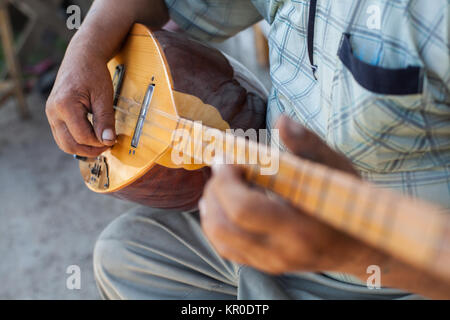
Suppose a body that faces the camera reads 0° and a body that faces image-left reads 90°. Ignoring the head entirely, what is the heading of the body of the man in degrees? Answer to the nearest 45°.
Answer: approximately 45°

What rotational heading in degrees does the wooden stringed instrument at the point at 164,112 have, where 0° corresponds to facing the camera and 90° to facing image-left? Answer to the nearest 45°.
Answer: approximately 45°
